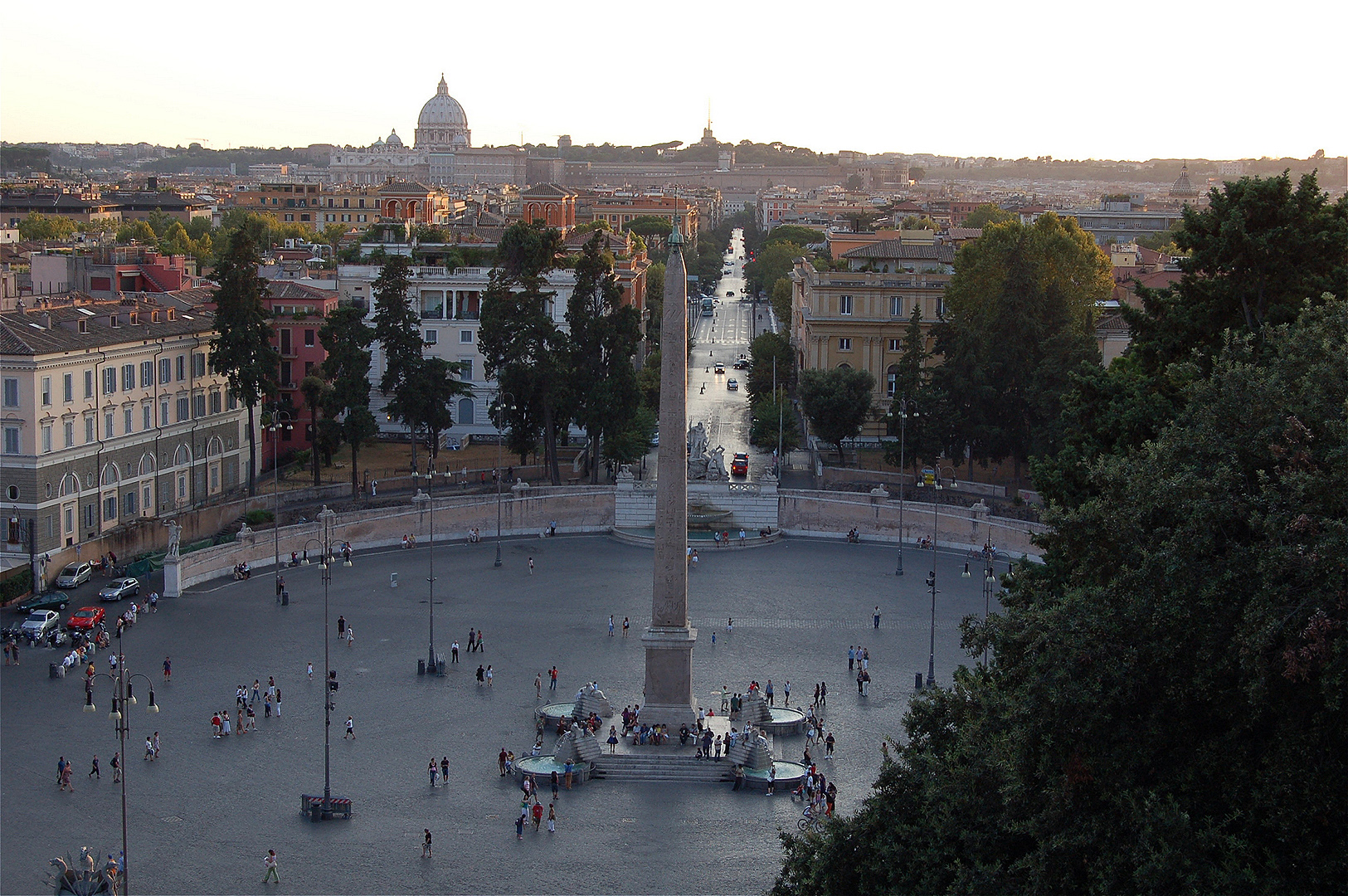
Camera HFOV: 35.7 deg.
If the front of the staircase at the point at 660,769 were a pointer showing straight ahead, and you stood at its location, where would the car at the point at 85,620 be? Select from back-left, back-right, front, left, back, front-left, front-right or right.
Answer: back-right

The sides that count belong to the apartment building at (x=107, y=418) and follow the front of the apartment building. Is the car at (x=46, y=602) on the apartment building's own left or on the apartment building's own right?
on the apartment building's own right

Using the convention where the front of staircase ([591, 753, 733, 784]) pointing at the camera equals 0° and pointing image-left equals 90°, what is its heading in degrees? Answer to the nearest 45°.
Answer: approximately 0°

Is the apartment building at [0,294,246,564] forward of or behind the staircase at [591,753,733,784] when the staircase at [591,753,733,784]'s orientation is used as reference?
behind

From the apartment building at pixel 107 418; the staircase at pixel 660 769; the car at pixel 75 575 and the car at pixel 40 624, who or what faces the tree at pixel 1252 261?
the apartment building

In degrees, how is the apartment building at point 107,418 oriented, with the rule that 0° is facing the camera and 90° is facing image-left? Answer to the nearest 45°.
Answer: approximately 315°

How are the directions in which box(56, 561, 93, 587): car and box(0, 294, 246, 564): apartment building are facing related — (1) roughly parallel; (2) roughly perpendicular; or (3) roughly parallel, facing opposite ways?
roughly perpendicular

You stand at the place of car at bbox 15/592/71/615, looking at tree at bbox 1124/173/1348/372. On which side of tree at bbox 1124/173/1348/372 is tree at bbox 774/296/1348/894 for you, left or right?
right

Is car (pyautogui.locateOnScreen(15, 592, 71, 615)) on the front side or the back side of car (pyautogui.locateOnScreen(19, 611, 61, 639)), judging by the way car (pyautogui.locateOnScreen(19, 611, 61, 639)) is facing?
on the back side

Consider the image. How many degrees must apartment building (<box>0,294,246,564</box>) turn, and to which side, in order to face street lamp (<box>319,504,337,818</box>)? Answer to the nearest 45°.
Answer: approximately 45° to its right

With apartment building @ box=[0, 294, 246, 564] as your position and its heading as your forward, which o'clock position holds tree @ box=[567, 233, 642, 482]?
The tree is roughly at 10 o'clock from the apartment building.
